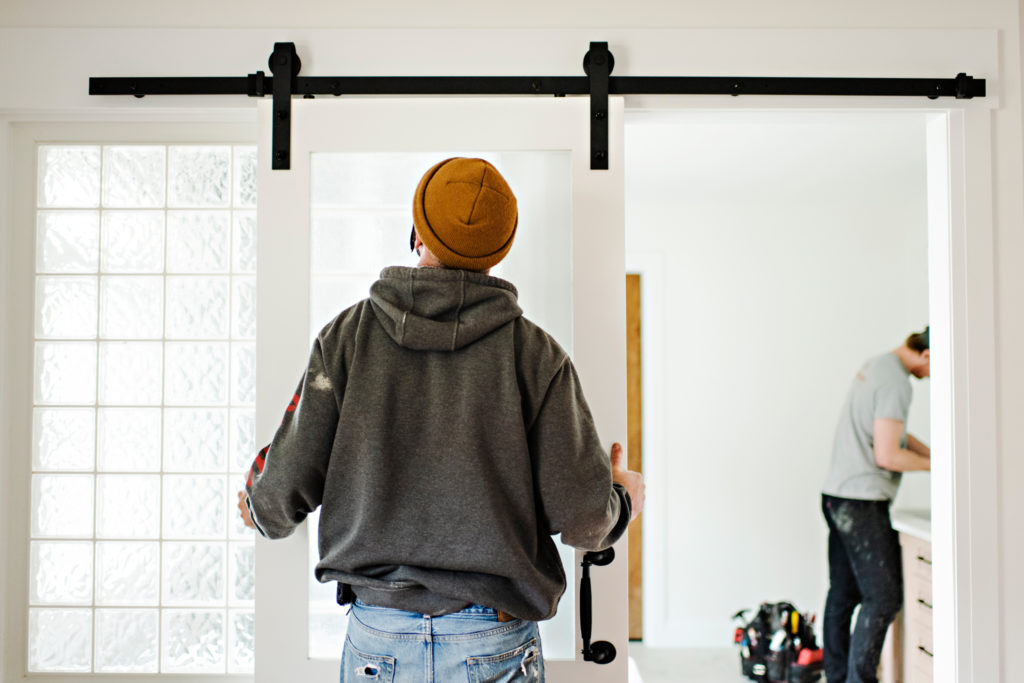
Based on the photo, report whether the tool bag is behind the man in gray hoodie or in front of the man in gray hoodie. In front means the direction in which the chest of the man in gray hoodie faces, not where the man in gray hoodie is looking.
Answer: in front

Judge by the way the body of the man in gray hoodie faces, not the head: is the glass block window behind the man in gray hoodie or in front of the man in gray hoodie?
in front

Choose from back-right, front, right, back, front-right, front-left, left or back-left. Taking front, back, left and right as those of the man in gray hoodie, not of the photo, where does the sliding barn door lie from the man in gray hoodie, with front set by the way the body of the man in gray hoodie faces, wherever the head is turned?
front

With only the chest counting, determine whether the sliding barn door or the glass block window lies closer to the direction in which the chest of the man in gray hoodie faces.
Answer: the sliding barn door

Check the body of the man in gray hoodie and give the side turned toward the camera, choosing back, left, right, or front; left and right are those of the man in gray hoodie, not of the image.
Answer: back

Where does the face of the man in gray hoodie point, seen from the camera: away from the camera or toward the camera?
away from the camera
